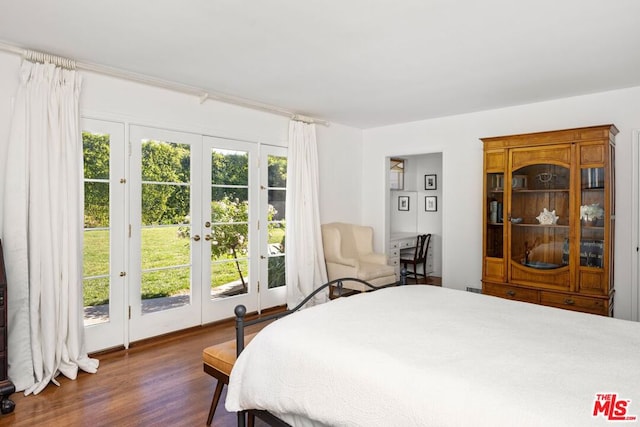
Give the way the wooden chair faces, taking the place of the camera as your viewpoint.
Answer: facing away from the viewer and to the left of the viewer

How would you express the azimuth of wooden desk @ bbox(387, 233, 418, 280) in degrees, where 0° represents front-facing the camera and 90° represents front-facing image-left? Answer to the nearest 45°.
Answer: approximately 315°

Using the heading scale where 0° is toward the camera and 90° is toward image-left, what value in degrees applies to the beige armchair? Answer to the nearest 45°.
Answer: approximately 315°

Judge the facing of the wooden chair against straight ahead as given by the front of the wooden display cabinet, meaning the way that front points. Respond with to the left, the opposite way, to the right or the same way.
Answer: to the right

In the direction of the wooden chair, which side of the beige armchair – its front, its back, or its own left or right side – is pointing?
left

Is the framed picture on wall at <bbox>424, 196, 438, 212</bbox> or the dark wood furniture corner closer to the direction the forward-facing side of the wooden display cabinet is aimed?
the dark wood furniture corner

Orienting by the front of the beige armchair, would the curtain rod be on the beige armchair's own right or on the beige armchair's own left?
on the beige armchair's own right

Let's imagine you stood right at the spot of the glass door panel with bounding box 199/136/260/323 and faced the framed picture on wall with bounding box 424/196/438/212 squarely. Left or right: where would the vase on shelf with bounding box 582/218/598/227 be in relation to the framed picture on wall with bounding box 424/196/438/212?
right

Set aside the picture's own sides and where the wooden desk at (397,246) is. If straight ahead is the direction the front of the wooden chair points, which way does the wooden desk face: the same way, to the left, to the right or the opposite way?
the opposite way
